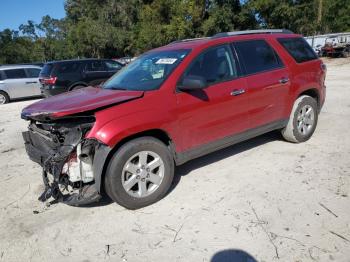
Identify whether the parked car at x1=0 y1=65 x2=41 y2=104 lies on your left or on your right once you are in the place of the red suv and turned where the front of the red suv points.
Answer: on your right

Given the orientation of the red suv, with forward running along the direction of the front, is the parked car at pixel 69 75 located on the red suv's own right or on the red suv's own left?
on the red suv's own right

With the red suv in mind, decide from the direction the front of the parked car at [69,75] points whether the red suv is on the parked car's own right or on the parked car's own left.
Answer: on the parked car's own right

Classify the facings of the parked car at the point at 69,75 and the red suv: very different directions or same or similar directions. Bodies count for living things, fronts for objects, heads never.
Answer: very different directions

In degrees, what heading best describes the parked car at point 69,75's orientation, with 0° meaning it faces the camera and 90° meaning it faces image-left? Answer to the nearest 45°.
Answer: approximately 225°
